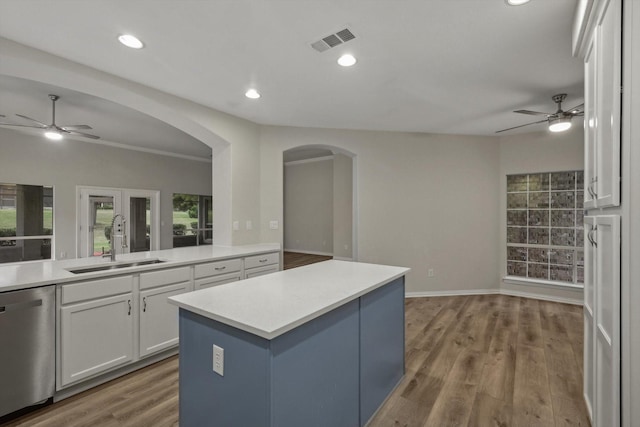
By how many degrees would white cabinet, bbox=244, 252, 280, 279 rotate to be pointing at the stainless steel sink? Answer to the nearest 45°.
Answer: approximately 90° to its right

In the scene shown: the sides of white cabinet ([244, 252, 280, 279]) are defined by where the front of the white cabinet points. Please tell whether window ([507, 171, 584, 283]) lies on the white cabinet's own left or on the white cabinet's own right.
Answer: on the white cabinet's own left

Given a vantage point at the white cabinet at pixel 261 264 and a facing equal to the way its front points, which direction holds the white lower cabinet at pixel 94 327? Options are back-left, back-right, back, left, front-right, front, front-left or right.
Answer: right

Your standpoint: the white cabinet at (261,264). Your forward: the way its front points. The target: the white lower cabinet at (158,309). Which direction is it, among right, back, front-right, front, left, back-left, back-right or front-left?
right

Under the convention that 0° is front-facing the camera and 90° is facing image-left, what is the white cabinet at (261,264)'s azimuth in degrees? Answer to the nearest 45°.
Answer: approximately 315°

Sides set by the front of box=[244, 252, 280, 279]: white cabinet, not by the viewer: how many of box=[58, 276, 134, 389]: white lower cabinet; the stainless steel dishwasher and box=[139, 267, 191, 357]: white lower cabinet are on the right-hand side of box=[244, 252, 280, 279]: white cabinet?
3

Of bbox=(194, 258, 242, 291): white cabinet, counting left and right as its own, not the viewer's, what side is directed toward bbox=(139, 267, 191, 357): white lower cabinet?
right

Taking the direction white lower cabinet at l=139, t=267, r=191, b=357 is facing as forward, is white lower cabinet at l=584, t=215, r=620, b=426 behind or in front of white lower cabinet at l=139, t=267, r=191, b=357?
in front

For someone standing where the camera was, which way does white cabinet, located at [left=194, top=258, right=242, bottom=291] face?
facing the viewer and to the right of the viewer
